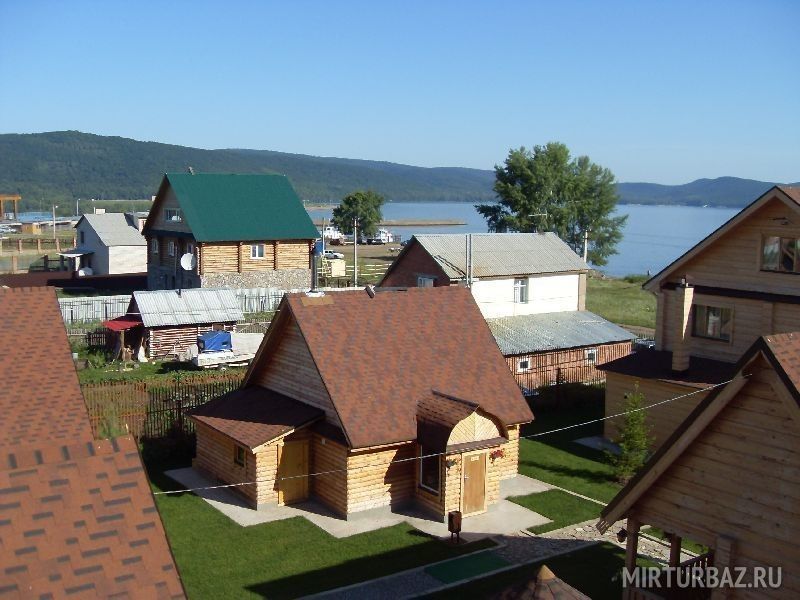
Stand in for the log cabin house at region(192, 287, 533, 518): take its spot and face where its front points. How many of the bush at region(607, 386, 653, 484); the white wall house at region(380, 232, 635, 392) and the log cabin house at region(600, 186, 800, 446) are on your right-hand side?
0

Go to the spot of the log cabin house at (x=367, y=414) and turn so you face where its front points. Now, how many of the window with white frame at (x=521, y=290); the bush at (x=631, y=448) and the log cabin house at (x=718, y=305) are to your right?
0

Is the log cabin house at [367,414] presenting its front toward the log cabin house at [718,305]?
no

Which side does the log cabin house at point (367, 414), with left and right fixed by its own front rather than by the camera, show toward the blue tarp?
back

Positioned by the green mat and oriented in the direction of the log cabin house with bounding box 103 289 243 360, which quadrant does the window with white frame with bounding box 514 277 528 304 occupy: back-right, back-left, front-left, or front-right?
front-right

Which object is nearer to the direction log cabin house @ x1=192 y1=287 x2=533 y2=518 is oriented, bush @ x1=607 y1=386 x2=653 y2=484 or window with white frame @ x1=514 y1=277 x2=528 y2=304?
the bush

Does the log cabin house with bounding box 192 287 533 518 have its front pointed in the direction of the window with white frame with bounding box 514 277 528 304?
no

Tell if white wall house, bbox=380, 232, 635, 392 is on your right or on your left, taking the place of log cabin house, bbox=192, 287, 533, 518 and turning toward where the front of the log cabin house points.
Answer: on your left

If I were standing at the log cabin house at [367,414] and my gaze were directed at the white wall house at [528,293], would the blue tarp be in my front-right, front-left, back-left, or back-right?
front-left

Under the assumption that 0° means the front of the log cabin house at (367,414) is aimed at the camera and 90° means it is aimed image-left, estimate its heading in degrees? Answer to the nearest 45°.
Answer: approximately 315°

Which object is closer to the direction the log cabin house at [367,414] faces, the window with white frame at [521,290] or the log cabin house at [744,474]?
the log cabin house

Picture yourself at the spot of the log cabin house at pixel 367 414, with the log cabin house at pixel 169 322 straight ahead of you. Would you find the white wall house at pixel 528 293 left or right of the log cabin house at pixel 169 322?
right

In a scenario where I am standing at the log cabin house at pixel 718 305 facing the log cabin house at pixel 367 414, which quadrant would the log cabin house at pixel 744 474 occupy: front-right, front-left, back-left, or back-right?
front-left

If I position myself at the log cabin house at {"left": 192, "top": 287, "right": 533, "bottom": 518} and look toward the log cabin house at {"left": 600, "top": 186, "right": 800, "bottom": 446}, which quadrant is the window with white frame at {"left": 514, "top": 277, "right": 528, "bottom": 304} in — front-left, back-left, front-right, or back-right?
front-left

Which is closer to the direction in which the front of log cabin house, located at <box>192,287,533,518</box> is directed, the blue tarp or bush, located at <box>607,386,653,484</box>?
the bush

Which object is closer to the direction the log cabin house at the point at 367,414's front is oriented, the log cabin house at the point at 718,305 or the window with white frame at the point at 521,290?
the log cabin house

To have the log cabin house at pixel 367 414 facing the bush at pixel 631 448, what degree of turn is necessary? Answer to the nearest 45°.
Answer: approximately 45° to its left
